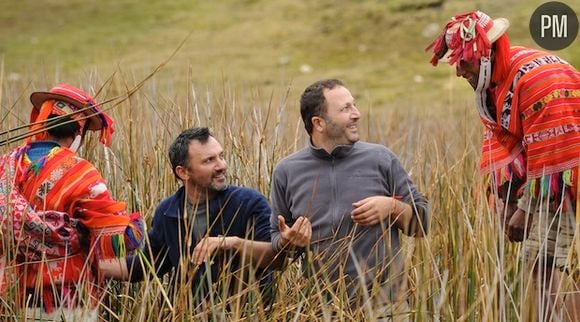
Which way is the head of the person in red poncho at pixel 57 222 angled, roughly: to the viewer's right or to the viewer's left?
to the viewer's right

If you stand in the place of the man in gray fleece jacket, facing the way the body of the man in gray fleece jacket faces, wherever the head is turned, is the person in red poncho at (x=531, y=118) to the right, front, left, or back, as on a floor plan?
left

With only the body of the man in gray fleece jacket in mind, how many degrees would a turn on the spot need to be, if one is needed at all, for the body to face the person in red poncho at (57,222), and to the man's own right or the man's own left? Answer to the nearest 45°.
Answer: approximately 90° to the man's own right

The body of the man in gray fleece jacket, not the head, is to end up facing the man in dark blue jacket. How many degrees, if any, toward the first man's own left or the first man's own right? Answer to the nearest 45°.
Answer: approximately 90° to the first man's own right

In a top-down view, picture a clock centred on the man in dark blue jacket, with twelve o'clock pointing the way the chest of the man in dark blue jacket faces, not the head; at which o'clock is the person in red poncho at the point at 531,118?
The person in red poncho is roughly at 9 o'clock from the man in dark blue jacket.

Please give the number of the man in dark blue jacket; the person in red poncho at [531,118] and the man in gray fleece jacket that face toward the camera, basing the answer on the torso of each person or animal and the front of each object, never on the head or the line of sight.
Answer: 2

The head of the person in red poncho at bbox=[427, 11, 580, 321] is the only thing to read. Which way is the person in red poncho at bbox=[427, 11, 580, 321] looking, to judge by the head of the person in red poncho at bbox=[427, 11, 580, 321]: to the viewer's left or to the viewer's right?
to the viewer's left

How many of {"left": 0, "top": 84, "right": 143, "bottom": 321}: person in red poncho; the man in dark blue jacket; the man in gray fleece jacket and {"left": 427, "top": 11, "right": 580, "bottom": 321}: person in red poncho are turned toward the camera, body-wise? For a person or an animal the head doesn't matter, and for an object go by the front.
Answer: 2

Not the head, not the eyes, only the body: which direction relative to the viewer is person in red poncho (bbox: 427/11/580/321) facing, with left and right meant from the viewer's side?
facing to the left of the viewer
